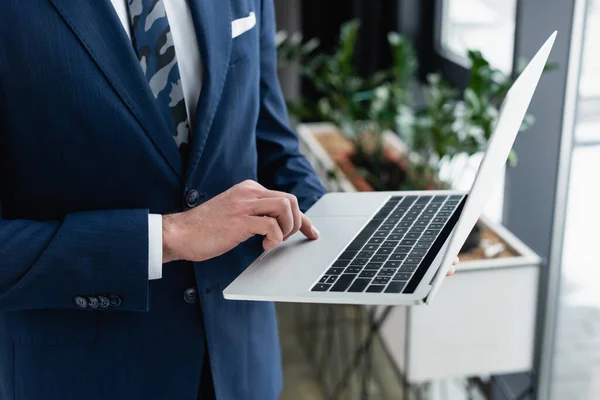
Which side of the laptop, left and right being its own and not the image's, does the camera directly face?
left

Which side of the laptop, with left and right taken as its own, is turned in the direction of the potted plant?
right

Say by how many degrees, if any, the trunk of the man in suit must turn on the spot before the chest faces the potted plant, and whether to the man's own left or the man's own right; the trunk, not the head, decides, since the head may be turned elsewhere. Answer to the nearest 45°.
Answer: approximately 90° to the man's own left

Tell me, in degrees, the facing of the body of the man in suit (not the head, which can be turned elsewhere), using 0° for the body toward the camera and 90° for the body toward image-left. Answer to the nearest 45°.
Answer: approximately 315°
